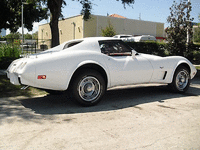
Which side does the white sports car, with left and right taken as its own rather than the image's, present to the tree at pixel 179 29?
front

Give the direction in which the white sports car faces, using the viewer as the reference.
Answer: facing away from the viewer and to the right of the viewer

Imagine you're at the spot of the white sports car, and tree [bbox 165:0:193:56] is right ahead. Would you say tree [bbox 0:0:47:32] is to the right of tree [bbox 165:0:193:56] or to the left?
left
